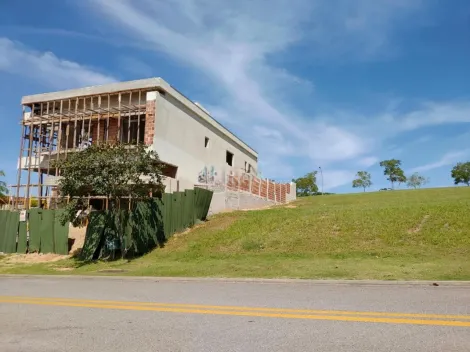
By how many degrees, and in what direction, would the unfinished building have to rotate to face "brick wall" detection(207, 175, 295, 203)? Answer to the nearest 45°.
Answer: approximately 135° to its left

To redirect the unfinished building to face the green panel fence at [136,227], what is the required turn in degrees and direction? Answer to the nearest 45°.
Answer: approximately 45° to its left

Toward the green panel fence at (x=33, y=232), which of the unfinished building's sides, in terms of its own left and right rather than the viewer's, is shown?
front

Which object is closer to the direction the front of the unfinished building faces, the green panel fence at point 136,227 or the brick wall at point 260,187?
the green panel fence

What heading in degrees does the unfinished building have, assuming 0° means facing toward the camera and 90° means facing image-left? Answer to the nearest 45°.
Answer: approximately 45°

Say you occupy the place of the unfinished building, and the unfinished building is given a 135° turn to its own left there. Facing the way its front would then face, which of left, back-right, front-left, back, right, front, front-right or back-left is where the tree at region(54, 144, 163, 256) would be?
right

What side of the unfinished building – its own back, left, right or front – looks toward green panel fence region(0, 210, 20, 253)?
front

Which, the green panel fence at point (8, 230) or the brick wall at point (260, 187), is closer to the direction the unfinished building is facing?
the green panel fence
